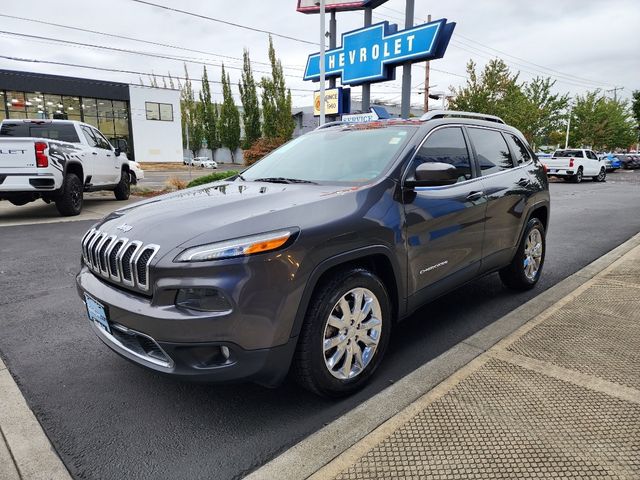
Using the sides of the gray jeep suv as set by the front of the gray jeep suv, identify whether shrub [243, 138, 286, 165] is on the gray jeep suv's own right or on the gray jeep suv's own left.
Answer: on the gray jeep suv's own right

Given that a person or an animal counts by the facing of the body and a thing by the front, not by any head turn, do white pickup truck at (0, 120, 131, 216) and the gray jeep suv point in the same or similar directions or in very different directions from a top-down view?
very different directions

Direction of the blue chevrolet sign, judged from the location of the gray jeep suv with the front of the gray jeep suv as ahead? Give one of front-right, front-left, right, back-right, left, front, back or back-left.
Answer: back-right

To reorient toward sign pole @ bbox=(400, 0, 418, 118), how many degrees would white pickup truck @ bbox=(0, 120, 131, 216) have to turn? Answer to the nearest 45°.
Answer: approximately 45° to its right

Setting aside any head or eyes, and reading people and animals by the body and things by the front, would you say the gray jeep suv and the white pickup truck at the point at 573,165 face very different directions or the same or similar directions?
very different directions

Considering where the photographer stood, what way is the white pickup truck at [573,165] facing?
facing away from the viewer and to the right of the viewer

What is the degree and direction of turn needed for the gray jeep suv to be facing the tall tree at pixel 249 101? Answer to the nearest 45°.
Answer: approximately 135° to its right

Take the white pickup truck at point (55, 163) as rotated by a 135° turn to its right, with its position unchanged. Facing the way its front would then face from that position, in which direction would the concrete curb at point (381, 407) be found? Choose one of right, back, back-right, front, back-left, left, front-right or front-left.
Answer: front

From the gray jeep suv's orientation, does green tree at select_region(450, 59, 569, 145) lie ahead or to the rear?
to the rear

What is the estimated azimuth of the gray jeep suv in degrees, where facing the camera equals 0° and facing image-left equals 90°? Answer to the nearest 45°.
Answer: approximately 45°

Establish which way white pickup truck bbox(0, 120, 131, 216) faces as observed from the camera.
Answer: facing away from the viewer and to the right of the viewer
